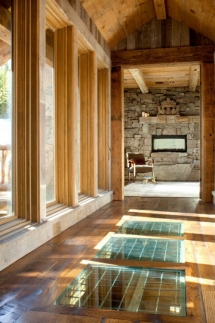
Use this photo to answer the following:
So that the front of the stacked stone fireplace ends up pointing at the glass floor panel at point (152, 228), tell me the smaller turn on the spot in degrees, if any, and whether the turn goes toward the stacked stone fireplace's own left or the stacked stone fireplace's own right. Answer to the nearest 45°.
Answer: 0° — it already faces it

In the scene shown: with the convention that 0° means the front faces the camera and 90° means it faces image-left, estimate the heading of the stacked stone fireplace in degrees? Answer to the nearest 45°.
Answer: approximately 0°

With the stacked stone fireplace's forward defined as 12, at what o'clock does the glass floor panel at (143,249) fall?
The glass floor panel is roughly at 12 o'clock from the stacked stone fireplace.

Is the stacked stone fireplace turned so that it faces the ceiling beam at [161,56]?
yes

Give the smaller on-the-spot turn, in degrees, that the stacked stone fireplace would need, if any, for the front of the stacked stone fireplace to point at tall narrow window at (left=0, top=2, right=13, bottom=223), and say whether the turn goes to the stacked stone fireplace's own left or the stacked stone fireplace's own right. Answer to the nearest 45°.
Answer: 0° — it already faces it

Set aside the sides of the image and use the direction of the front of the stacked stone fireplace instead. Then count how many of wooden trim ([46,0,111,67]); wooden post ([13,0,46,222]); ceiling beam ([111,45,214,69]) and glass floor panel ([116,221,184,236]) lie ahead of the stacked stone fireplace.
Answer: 4
